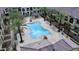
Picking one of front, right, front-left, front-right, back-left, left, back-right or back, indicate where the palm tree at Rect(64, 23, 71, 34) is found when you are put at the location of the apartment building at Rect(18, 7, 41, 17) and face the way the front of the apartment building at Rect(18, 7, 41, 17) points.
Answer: left

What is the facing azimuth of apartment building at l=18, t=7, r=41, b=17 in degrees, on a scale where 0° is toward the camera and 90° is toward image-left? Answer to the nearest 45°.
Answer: approximately 0°
